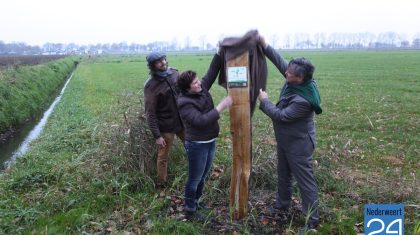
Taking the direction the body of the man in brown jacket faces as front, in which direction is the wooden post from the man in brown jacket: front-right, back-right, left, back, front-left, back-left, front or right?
front

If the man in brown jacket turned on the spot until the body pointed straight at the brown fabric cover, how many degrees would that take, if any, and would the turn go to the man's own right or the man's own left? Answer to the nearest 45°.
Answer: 0° — they already face it

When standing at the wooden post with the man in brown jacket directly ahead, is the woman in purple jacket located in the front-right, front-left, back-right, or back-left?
front-left

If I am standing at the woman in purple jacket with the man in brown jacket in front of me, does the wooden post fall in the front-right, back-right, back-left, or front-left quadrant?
back-right

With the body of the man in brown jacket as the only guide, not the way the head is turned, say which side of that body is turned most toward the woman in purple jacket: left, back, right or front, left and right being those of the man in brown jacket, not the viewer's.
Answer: front

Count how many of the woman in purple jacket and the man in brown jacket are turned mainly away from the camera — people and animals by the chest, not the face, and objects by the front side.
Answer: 0

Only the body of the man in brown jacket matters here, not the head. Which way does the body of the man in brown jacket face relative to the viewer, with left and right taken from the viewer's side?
facing the viewer and to the right of the viewer

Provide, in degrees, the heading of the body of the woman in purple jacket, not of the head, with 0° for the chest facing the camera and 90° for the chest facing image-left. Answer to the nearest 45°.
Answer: approximately 270°
